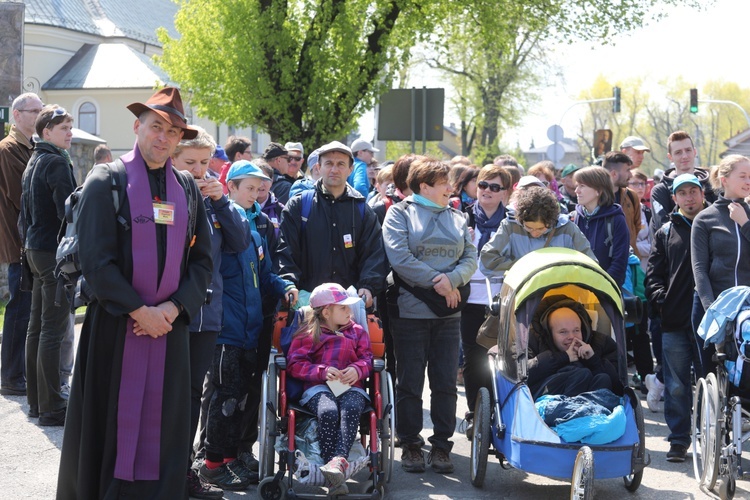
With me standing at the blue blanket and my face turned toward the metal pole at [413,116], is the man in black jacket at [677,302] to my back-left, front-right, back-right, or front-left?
front-right

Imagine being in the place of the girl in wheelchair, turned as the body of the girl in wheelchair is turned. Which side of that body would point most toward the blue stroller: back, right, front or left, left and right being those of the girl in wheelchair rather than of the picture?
left

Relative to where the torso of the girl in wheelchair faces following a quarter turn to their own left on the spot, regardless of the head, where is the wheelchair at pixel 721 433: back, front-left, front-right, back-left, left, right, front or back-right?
front

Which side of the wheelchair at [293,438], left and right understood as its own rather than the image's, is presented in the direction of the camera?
front

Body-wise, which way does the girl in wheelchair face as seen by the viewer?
toward the camera

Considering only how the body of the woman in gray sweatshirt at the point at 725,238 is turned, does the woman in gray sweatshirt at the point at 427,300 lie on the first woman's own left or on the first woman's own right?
on the first woman's own right

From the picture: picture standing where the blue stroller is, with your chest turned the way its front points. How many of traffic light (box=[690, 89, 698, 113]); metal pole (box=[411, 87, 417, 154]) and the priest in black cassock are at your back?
2

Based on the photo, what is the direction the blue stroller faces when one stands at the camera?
facing the viewer

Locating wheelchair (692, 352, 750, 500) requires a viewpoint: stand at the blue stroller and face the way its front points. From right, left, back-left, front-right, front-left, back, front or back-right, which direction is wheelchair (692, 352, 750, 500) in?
left

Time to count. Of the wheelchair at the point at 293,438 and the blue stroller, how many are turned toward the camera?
2

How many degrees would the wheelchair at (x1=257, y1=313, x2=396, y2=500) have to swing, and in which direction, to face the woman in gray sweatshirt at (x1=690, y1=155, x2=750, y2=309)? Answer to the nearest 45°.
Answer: approximately 90° to its left

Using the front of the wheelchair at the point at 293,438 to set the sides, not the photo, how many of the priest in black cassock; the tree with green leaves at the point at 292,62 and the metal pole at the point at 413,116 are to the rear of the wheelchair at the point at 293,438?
2

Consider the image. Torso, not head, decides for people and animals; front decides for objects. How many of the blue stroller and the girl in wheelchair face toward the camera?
2

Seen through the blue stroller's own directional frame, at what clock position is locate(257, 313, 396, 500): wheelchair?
The wheelchair is roughly at 2 o'clock from the blue stroller.
